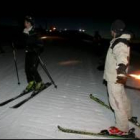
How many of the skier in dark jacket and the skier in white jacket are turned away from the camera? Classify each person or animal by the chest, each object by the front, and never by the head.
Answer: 0

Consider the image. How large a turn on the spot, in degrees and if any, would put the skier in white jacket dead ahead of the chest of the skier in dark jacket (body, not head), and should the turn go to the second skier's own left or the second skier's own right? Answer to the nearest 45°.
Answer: approximately 90° to the second skier's own left

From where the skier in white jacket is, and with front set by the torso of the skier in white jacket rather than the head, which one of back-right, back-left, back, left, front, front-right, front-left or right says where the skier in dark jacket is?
front-right

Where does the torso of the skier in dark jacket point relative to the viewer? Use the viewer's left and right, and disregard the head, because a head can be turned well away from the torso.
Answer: facing the viewer and to the left of the viewer

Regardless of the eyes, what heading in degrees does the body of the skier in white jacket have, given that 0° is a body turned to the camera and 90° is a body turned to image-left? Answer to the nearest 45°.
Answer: approximately 90°
